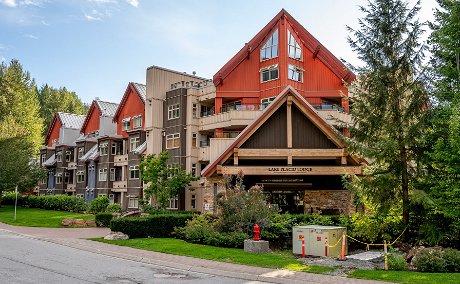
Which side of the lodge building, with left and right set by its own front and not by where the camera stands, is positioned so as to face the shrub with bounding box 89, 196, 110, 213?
right

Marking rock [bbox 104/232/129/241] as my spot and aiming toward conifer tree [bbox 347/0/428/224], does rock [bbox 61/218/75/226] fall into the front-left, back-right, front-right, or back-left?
back-left

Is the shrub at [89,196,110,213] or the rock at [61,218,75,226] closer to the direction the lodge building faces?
the rock

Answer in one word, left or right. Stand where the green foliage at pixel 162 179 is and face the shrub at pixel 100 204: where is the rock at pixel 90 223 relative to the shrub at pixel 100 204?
left

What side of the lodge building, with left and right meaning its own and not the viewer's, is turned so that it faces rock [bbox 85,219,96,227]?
front

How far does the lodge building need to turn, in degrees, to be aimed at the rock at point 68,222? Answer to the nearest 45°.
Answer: approximately 90° to its right

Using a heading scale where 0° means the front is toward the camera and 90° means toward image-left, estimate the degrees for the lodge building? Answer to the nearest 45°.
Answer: approximately 0°

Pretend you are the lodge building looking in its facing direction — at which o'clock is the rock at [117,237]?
The rock is roughly at 1 o'clock from the lodge building.

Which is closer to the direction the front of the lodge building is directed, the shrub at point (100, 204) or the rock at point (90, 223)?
the rock
